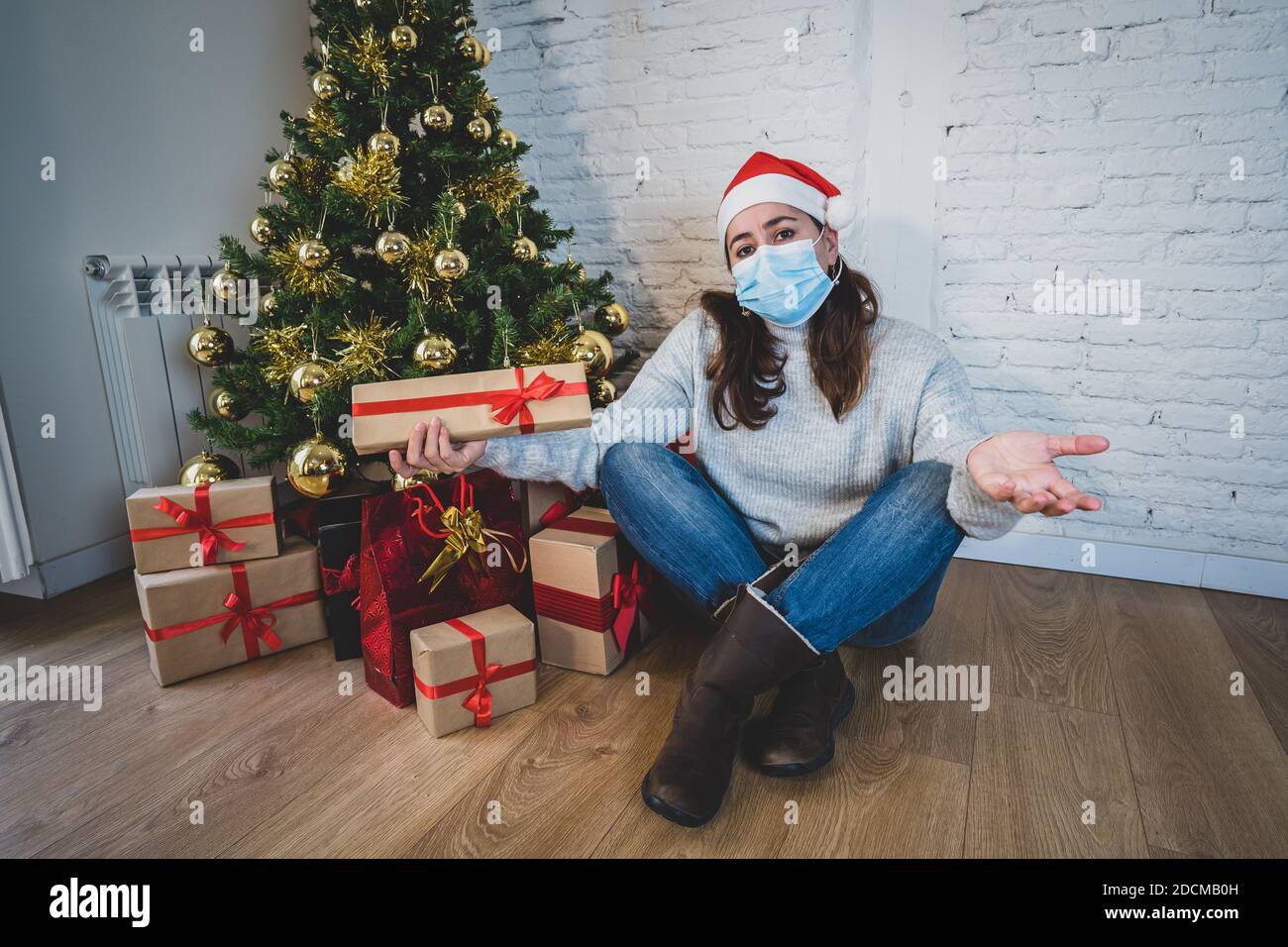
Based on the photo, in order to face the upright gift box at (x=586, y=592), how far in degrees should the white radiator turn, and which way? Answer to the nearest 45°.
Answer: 0° — it already faces it

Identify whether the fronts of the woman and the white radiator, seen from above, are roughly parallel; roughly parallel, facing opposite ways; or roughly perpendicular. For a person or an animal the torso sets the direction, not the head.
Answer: roughly perpendicular

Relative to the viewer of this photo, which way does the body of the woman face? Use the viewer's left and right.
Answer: facing the viewer

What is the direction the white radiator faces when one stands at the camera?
facing the viewer and to the right of the viewer

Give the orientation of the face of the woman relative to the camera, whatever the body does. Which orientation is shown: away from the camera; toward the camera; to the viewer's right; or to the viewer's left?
toward the camera

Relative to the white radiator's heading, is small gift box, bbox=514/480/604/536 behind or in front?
in front

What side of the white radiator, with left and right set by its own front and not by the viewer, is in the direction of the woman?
front

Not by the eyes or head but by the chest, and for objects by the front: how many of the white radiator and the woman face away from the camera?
0

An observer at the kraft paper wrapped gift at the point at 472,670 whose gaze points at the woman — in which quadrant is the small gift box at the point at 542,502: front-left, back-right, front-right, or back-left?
front-left

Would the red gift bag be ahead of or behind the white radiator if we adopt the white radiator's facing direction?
ahead
